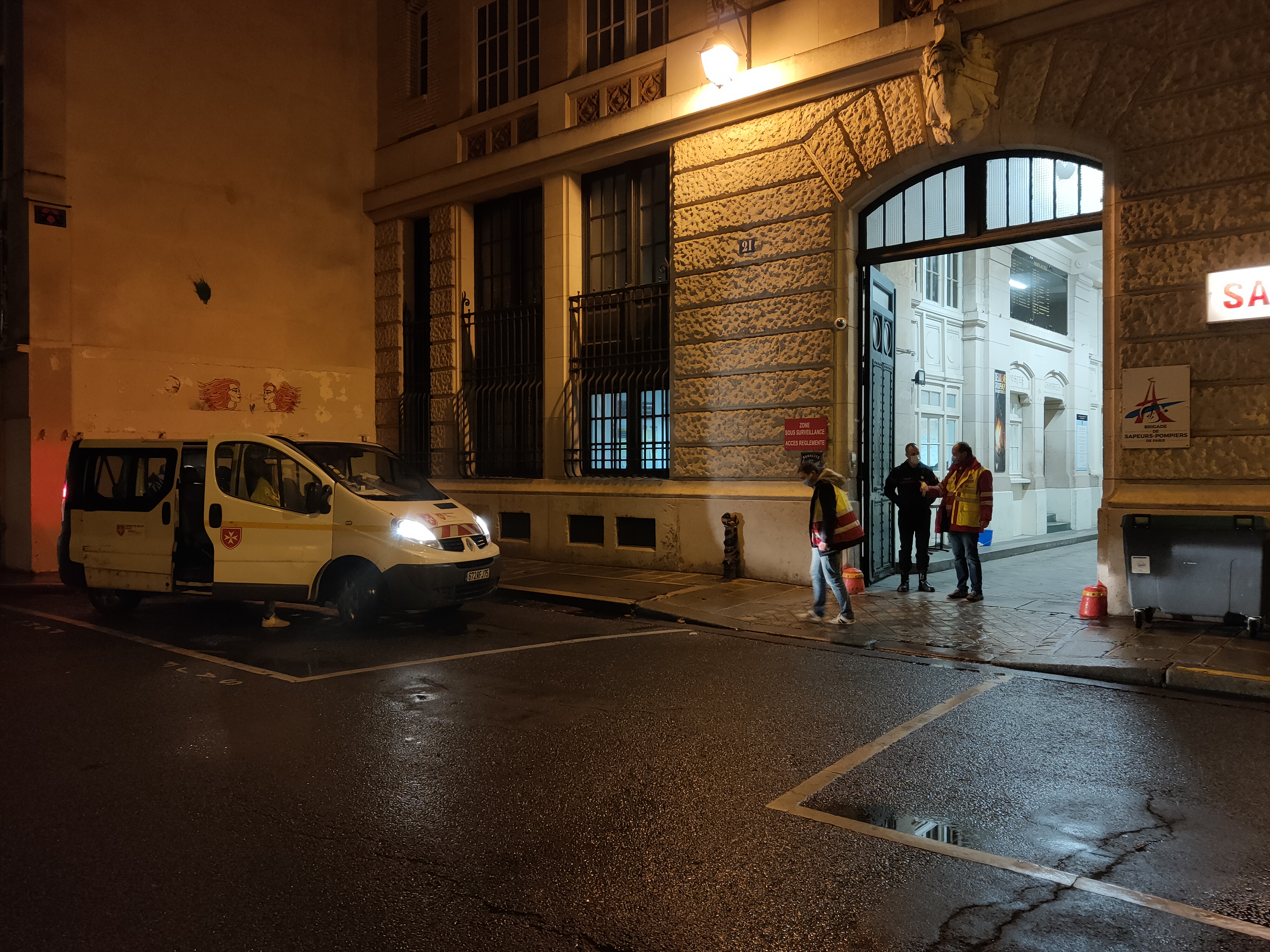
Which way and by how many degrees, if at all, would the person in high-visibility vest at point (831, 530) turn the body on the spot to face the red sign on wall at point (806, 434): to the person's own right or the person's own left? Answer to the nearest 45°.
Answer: approximately 90° to the person's own right

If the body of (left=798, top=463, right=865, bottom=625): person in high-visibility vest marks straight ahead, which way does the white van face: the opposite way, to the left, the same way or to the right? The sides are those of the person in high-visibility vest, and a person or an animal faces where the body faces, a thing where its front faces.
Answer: the opposite way

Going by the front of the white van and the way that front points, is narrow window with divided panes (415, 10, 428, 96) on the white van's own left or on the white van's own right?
on the white van's own left

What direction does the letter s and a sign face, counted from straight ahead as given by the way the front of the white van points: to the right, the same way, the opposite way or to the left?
to the right

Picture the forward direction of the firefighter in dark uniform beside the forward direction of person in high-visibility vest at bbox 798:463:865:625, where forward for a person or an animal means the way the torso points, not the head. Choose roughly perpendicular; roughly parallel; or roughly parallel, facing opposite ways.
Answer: roughly perpendicular

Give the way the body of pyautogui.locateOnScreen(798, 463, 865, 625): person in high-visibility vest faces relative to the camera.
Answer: to the viewer's left
